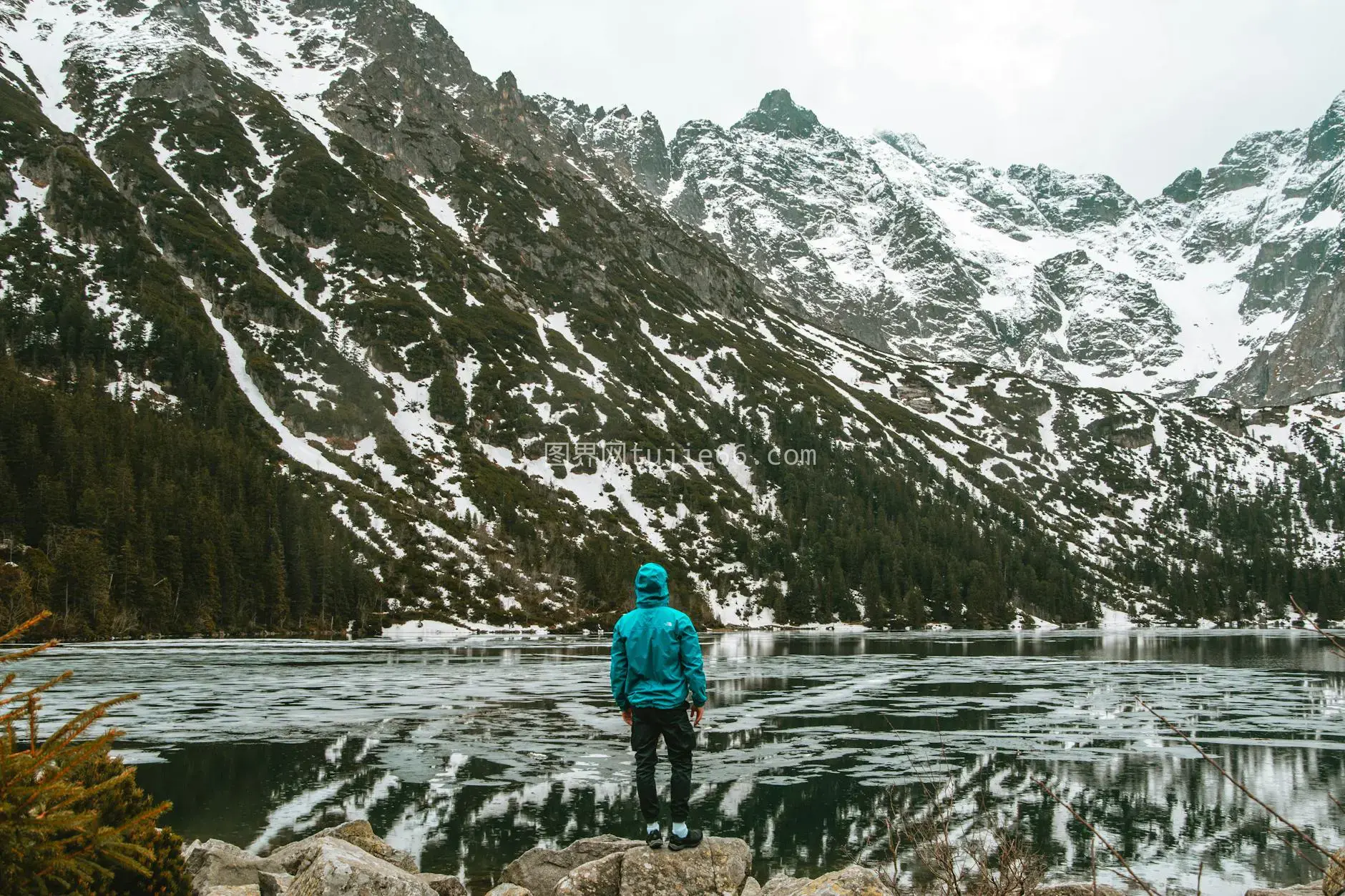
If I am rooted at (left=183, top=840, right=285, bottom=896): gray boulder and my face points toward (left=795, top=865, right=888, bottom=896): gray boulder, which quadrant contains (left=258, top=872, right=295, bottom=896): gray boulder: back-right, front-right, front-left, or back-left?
front-right

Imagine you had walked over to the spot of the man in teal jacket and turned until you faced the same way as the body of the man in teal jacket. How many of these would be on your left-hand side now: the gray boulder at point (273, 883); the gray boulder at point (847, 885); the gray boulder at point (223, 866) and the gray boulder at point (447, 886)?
3

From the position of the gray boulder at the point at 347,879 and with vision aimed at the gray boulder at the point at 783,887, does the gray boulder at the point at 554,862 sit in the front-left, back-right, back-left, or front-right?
front-left

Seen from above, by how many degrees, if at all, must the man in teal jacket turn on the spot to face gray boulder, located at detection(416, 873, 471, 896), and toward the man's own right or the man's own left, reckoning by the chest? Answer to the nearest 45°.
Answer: approximately 90° to the man's own left

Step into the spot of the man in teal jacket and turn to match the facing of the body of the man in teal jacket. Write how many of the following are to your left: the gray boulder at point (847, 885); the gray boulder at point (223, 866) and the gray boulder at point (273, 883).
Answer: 2

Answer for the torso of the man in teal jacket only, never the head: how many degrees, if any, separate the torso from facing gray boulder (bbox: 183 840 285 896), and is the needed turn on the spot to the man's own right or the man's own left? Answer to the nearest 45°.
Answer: approximately 90° to the man's own left

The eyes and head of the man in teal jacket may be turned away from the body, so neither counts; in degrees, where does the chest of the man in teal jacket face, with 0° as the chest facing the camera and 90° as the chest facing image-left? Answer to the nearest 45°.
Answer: approximately 180°

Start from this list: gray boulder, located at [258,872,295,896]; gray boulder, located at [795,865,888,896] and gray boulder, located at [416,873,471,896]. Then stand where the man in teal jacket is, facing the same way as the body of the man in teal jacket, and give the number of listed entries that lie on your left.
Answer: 2

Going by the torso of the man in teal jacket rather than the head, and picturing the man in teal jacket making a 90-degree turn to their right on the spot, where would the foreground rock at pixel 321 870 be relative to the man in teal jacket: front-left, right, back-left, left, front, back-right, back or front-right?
back

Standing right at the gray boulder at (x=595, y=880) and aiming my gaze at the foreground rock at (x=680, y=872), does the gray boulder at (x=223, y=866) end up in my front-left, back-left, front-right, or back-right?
back-left
